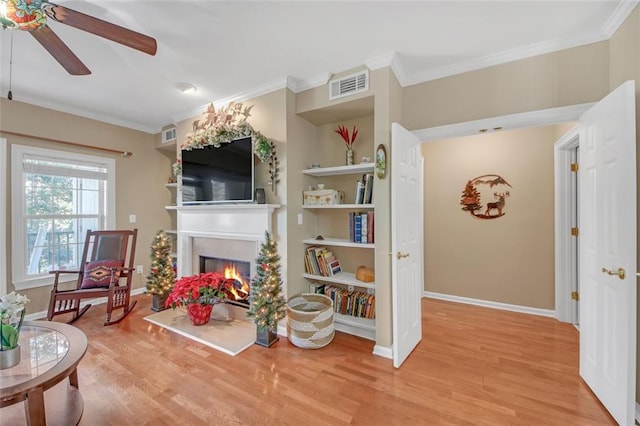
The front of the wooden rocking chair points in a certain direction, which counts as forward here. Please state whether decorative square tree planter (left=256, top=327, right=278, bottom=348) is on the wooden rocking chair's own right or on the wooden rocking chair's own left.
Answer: on the wooden rocking chair's own left

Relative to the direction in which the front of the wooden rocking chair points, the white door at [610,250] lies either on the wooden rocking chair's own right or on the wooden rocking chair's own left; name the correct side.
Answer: on the wooden rocking chair's own left

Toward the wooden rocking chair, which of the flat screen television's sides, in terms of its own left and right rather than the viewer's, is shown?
right

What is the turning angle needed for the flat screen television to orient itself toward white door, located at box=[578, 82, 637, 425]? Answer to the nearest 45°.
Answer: approximately 90° to its left

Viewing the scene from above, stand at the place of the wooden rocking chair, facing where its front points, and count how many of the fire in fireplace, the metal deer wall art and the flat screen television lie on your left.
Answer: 3

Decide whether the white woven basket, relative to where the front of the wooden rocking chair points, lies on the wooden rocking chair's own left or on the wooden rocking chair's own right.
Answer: on the wooden rocking chair's own left

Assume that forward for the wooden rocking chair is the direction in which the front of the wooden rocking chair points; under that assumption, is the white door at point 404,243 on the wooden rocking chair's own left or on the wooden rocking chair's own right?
on the wooden rocking chair's own left

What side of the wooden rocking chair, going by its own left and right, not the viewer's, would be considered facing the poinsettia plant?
left

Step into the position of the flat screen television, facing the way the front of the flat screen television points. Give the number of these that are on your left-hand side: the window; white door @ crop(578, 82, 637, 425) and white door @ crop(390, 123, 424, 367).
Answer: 2
